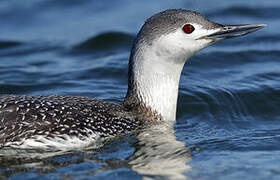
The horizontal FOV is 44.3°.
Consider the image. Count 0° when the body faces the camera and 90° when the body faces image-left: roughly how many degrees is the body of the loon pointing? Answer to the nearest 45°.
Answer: approximately 270°
